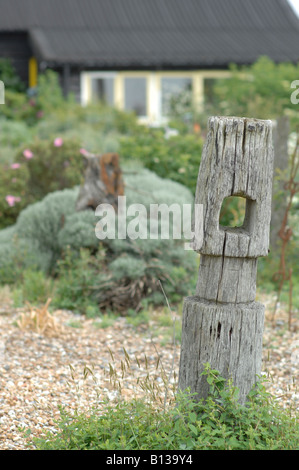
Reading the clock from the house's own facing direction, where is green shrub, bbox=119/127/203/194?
The green shrub is roughly at 12 o'clock from the house.

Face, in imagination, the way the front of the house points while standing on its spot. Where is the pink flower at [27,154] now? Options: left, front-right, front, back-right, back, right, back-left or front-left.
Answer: front

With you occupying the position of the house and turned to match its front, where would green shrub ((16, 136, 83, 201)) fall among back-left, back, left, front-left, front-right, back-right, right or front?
front

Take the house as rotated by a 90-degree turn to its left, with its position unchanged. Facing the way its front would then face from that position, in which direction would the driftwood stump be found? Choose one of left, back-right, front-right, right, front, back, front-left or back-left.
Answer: right

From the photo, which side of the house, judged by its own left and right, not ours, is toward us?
front

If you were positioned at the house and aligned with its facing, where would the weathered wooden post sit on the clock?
The weathered wooden post is roughly at 12 o'clock from the house.

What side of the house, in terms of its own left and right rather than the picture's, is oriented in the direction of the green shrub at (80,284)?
front

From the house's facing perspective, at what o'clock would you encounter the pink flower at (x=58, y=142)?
The pink flower is roughly at 12 o'clock from the house.

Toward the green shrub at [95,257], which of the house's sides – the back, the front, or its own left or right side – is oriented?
front

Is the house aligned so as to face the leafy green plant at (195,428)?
yes

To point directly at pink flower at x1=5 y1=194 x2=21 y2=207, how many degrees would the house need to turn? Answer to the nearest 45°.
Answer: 0° — it already faces it

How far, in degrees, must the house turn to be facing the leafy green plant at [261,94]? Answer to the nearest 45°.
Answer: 0° — it already faces it

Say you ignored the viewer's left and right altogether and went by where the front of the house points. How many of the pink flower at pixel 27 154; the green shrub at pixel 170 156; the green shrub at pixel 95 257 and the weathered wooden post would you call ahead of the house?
4
